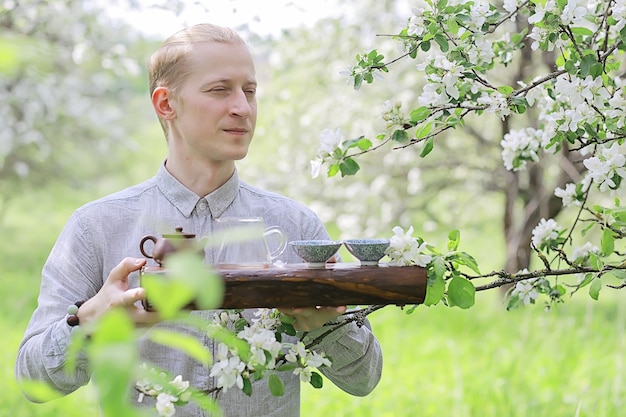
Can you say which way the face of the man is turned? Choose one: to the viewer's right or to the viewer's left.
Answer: to the viewer's right

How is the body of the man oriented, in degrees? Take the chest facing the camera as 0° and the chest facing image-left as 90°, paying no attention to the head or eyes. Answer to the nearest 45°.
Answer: approximately 0°
